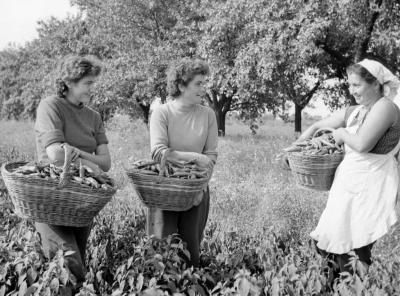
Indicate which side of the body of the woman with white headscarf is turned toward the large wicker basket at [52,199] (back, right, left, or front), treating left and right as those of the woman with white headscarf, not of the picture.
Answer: front

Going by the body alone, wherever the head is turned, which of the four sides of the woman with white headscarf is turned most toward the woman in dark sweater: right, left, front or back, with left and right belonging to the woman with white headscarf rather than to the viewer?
front

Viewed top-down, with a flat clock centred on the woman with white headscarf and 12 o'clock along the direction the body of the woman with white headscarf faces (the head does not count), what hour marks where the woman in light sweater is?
The woman in light sweater is roughly at 1 o'clock from the woman with white headscarf.

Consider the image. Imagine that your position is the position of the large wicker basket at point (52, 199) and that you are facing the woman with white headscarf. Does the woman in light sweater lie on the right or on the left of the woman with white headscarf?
left

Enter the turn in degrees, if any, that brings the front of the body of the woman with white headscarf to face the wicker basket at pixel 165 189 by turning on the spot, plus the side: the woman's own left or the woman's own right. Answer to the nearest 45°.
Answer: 0° — they already face it

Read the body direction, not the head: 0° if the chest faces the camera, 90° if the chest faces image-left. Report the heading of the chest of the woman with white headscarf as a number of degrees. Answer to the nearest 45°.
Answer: approximately 45°

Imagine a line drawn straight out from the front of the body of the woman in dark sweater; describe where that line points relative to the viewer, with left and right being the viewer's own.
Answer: facing the viewer and to the right of the viewer

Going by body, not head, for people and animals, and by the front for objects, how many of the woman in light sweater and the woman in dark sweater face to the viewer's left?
0

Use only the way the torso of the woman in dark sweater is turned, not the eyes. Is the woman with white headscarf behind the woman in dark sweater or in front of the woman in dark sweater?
in front

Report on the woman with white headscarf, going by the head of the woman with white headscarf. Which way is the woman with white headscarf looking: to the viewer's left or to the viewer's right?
to the viewer's left
